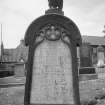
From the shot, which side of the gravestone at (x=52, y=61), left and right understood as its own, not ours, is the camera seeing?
front
